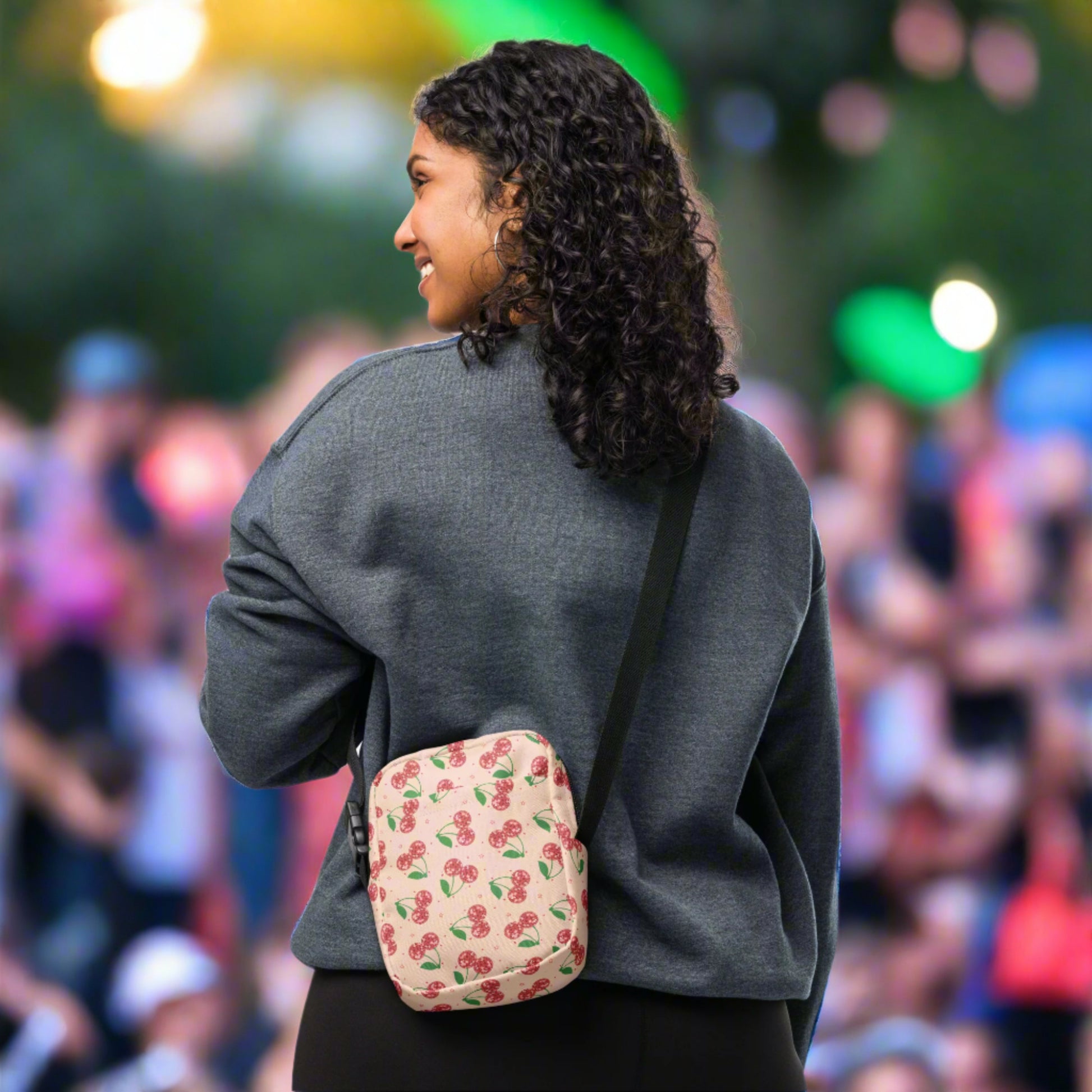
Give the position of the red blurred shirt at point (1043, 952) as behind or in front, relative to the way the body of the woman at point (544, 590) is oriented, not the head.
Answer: in front

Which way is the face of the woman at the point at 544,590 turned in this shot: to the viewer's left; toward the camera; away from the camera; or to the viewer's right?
to the viewer's left

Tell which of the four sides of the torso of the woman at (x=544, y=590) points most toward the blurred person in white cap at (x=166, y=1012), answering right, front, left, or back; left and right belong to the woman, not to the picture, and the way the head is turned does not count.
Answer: front

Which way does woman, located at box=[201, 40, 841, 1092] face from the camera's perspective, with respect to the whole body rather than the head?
away from the camera
